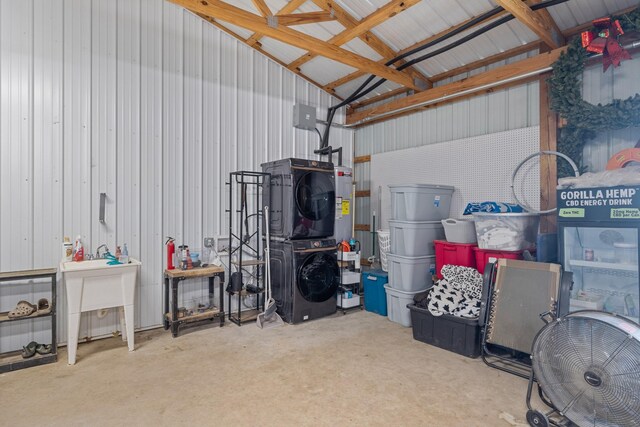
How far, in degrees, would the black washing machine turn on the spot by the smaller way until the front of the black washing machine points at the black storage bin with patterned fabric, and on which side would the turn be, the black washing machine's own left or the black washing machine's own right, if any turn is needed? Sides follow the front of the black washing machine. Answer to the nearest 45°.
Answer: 0° — it already faces it

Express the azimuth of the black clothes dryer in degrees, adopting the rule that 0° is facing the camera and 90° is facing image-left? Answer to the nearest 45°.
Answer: approximately 315°

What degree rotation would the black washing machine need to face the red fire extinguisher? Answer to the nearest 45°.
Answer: approximately 135° to its right

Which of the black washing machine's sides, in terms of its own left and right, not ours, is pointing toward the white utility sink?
right

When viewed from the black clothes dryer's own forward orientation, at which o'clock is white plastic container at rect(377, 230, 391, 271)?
The white plastic container is roughly at 10 o'clock from the black clothes dryer.
